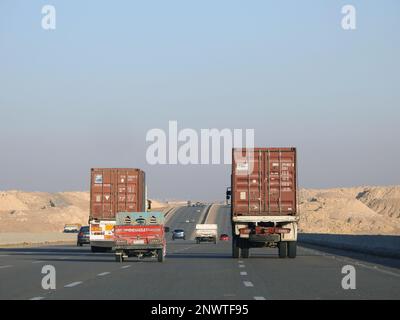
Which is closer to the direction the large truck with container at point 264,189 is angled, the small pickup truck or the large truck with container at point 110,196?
the large truck with container

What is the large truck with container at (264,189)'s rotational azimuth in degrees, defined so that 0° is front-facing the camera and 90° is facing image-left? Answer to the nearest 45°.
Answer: approximately 180°

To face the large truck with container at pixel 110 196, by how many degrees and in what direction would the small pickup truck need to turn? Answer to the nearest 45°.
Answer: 0° — it already faces it

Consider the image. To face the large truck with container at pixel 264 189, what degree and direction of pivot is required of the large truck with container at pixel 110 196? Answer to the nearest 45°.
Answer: approximately 135° to its right

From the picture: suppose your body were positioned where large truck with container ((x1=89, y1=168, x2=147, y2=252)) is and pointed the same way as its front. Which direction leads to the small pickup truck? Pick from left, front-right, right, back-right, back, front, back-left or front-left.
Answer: back

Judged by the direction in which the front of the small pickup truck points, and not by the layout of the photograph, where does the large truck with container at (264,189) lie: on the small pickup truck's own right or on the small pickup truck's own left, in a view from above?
on the small pickup truck's own right

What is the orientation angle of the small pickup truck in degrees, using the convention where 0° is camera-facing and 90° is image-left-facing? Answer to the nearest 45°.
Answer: approximately 180°

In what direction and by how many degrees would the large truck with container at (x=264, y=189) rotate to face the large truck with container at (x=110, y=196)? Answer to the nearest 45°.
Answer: approximately 45° to its left

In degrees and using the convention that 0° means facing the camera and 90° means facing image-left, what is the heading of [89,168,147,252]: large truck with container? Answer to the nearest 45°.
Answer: approximately 180°
